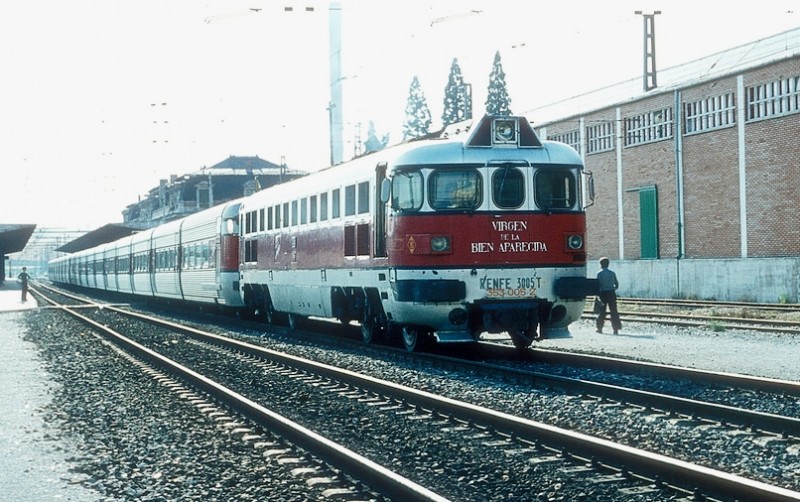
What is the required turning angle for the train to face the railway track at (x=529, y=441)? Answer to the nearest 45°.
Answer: approximately 45° to its right

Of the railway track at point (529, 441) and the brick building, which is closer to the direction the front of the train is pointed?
the railway track

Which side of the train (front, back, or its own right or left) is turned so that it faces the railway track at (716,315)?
left

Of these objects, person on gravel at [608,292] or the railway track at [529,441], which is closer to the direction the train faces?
the railway track

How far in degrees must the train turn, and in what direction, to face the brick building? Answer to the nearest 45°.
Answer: approximately 90° to its left

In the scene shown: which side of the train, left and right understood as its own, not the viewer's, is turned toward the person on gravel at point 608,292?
left
